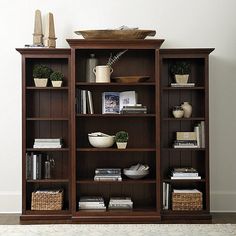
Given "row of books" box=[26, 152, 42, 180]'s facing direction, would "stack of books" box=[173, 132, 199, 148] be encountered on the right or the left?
on its left

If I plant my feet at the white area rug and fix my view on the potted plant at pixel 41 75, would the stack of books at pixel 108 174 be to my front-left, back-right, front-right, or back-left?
front-right

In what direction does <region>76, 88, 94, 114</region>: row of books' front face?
toward the camera

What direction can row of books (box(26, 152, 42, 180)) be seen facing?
toward the camera

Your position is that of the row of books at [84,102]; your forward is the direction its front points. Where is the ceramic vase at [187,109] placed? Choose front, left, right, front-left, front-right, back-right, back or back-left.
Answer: left

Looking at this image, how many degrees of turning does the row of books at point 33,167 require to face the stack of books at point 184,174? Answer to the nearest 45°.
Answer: approximately 90° to its left

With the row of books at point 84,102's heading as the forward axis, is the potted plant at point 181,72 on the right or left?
on its left

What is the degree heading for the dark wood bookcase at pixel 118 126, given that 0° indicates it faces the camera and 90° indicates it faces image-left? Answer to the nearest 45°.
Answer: approximately 0°
